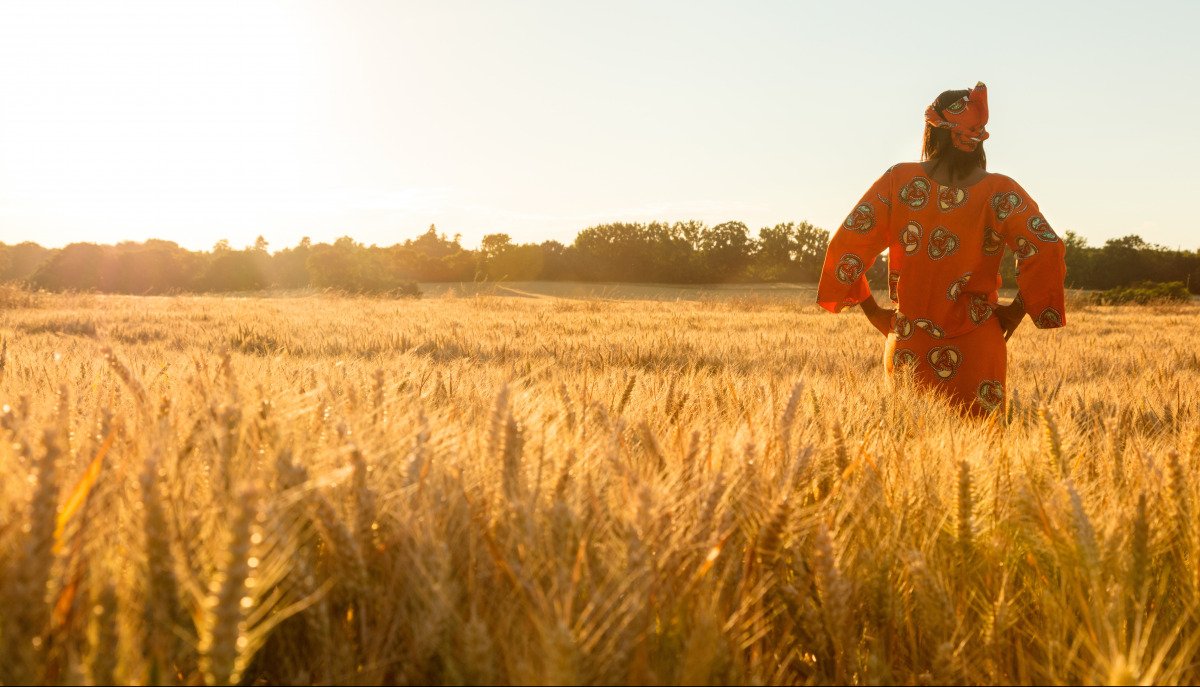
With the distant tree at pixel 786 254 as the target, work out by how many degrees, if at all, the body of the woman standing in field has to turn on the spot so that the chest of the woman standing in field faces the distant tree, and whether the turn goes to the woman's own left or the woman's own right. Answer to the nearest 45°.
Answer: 0° — they already face it

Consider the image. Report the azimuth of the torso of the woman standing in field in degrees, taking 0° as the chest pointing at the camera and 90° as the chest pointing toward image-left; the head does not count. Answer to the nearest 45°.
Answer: approximately 180°

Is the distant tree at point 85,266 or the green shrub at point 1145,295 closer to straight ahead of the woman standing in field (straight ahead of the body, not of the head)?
the green shrub

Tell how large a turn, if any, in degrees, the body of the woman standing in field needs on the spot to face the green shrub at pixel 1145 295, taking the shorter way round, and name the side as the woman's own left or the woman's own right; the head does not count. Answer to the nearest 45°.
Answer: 0° — they already face it

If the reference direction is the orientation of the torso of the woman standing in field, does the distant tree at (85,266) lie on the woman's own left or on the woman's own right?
on the woman's own left

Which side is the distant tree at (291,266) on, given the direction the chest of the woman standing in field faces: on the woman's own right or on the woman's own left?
on the woman's own left
